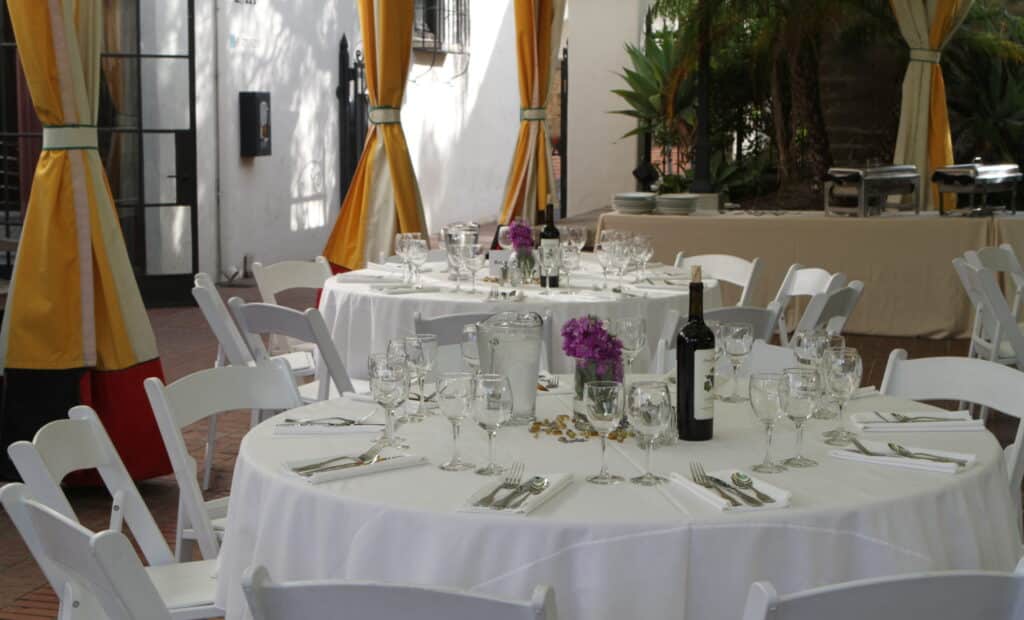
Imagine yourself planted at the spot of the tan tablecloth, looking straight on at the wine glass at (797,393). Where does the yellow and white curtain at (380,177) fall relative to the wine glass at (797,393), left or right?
right

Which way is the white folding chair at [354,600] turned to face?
away from the camera

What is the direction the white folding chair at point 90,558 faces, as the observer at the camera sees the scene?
facing away from the viewer and to the right of the viewer

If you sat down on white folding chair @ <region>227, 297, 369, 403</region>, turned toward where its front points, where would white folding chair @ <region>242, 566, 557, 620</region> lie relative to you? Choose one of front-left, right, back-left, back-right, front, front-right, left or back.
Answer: back-right

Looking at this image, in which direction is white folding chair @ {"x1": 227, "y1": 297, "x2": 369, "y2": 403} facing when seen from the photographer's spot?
facing away from the viewer and to the right of the viewer

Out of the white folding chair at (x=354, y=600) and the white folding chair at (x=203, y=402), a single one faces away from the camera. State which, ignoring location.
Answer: the white folding chair at (x=354, y=600)

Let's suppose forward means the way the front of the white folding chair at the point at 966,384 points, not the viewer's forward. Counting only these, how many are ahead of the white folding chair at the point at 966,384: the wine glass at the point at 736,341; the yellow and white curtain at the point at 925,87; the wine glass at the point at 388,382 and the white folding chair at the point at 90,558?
3

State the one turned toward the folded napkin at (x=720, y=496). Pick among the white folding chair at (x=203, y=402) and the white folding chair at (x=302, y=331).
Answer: the white folding chair at (x=203, y=402)

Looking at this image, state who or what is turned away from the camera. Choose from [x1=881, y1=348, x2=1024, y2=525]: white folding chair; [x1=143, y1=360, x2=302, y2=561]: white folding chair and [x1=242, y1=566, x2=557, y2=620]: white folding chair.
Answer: [x1=242, y1=566, x2=557, y2=620]: white folding chair

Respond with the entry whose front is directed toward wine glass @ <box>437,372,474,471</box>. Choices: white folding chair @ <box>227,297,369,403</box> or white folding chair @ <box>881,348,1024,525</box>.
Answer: white folding chair @ <box>881,348,1024,525</box>

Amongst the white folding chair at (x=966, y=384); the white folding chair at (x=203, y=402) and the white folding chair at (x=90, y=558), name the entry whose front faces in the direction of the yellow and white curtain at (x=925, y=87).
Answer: the white folding chair at (x=90, y=558)

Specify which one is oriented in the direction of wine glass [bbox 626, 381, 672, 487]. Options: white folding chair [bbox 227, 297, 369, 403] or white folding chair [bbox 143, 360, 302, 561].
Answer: white folding chair [bbox 143, 360, 302, 561]

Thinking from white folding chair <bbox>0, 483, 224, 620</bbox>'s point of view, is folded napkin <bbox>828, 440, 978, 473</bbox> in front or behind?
in front

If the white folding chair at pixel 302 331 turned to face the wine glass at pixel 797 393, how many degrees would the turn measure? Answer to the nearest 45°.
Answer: approximately 90° to its right

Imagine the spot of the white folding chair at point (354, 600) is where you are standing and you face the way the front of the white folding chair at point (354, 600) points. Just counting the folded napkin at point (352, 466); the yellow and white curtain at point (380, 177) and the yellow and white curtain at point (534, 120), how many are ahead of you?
3
